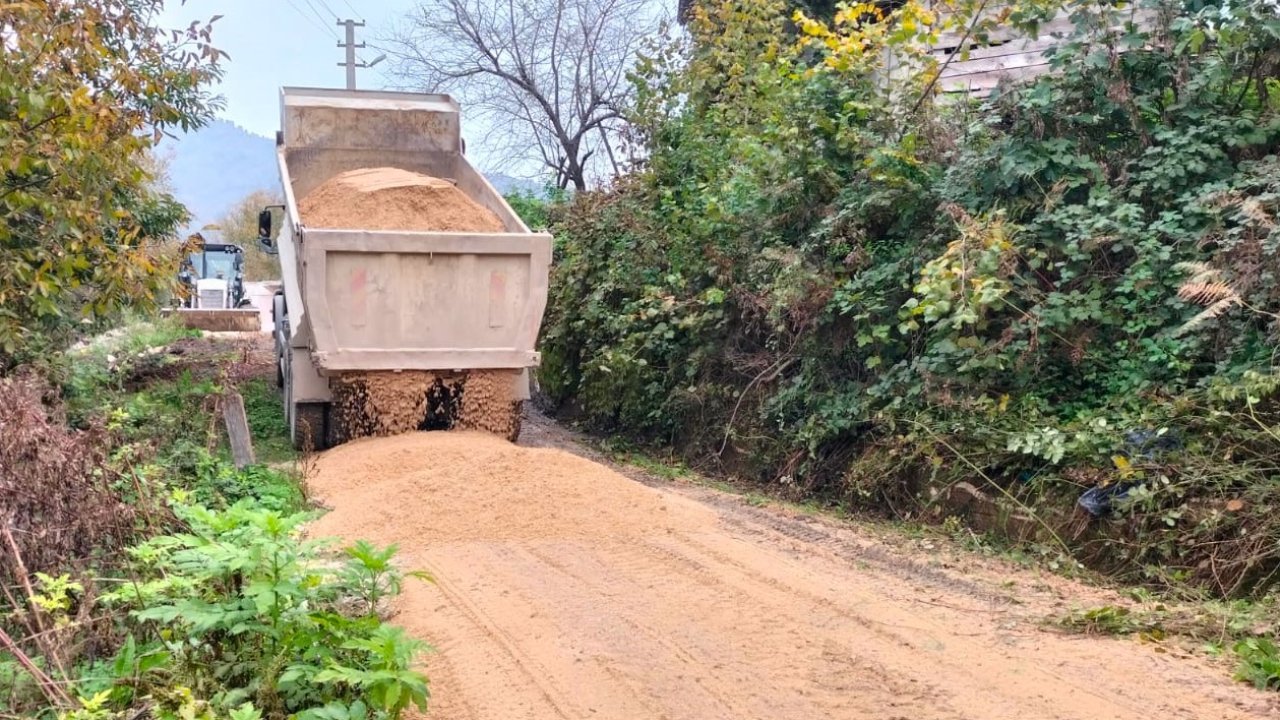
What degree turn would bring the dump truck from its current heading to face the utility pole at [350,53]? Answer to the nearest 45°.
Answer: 0° — it already faces it

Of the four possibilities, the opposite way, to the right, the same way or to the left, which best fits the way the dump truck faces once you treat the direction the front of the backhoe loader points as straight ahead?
the opposite way

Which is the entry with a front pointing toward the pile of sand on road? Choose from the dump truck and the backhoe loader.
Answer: the backhoe loader

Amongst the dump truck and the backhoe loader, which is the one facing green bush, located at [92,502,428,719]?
the backhoe loader

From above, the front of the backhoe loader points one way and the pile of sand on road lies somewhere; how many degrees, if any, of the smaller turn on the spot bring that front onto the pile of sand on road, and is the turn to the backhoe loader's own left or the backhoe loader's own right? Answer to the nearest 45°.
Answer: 0° — it already faces it

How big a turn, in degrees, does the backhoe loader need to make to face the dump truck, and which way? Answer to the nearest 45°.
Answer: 0° — it already faces it

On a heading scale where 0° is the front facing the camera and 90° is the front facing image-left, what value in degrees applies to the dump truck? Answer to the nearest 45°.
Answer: approximately 180°

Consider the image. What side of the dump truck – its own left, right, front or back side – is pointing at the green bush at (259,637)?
back

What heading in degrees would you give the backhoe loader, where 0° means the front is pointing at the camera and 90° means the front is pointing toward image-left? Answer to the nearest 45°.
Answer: approximately 0°

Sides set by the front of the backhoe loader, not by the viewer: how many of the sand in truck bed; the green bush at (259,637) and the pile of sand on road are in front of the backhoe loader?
3

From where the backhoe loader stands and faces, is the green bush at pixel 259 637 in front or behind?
in front

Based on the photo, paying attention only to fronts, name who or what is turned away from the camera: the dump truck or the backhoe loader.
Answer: the dump truck

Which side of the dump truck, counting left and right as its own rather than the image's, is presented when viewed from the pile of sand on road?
back

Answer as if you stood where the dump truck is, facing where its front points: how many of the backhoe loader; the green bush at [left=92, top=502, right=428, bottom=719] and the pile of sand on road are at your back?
2

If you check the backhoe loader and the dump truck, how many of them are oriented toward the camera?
1
